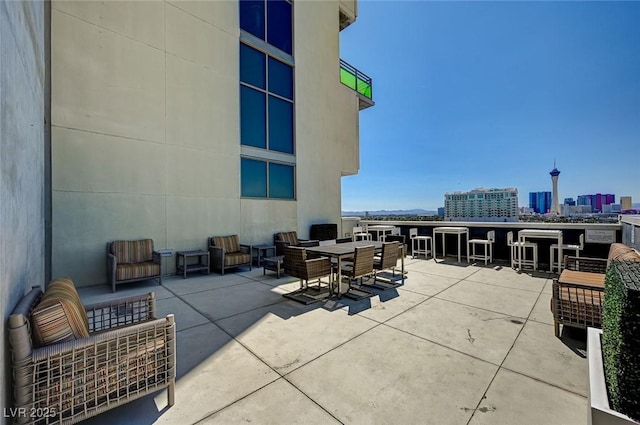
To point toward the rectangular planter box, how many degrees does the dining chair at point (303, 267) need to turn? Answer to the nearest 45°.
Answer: approximately 90° to its right

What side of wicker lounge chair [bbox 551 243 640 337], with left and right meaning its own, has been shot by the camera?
left

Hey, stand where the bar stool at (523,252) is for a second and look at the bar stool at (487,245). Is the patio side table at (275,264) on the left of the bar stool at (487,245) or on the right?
left

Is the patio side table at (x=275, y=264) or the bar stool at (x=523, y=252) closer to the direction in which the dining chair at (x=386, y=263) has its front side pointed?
the patio side table

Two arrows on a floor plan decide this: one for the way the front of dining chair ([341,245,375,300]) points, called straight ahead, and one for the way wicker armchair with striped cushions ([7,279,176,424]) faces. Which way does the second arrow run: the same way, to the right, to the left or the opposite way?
to the right

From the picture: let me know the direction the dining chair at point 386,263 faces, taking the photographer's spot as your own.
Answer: facing away from the viewer and to the left of the viewer

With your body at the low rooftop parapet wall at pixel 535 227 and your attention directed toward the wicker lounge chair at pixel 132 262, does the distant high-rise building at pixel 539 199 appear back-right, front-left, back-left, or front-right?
back-right

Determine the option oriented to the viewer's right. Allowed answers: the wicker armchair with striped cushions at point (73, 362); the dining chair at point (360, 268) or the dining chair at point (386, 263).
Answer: the wicker armchair with striped cushions

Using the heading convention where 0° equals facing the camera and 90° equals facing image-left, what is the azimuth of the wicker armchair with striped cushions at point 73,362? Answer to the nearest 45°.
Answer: approximately 270°
